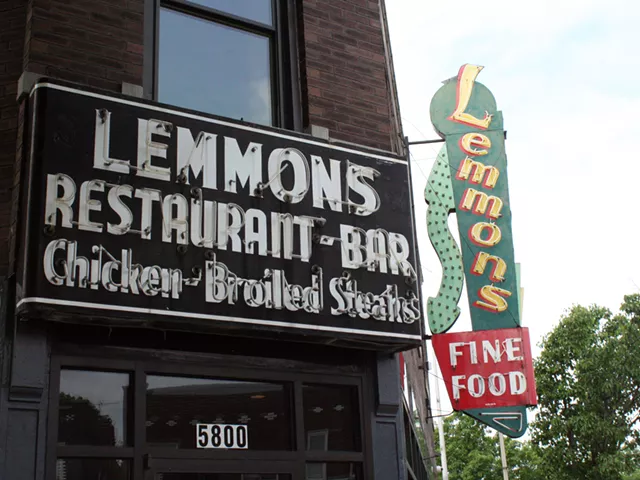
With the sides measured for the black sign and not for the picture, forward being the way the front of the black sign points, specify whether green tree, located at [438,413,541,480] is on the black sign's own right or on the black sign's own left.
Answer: on the black sign's own left

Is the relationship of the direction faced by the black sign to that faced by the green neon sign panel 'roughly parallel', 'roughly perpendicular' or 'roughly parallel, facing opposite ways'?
roughly perpendicular

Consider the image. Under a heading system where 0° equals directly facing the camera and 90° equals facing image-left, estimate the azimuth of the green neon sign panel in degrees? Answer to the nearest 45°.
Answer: approximately 45°

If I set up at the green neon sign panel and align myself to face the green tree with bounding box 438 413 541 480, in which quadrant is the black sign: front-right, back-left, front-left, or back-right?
back-left

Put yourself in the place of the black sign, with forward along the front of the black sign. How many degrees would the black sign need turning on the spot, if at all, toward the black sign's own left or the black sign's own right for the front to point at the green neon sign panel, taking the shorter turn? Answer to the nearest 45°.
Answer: approximately 90° to the black sign's own left

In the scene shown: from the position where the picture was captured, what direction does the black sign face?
facing the viewer and to the right of the viewer

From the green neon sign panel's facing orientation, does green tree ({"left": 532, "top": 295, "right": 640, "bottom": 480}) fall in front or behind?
behind
